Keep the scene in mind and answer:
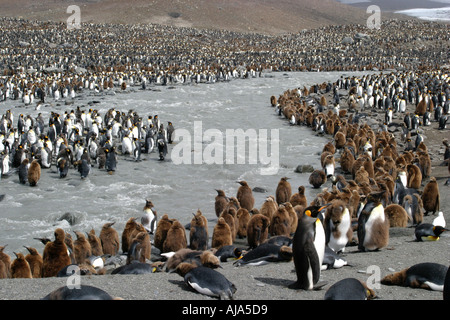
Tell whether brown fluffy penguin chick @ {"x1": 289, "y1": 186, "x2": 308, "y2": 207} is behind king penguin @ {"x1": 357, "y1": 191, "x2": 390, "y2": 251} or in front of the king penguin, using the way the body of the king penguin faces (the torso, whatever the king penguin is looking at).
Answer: behind

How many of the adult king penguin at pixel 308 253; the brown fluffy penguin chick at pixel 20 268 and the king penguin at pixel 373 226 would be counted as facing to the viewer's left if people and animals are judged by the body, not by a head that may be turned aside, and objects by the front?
1

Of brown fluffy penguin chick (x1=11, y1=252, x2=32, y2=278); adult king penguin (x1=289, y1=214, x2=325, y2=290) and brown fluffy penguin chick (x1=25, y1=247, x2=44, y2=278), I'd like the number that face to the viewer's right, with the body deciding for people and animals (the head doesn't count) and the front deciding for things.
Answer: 1

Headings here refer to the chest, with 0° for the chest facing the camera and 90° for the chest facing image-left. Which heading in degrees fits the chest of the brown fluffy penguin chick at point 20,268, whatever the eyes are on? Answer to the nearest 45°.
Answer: approximately 90°

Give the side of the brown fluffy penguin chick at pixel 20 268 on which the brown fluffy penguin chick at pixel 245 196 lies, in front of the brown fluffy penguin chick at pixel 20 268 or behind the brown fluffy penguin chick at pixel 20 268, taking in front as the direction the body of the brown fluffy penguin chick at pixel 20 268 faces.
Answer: behind

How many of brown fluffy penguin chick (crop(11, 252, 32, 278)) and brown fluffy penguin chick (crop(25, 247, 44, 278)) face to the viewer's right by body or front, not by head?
0

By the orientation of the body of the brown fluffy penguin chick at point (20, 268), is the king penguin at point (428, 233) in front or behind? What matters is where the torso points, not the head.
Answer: behind

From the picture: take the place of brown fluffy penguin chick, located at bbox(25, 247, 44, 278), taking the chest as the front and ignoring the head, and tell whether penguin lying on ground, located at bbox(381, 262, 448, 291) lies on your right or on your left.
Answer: on your left

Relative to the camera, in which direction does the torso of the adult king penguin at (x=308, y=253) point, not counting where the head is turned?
to the viewer's right

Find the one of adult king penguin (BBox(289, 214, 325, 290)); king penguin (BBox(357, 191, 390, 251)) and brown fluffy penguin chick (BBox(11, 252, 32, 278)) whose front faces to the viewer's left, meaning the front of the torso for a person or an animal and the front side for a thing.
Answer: the brown fluffy penguin chick
